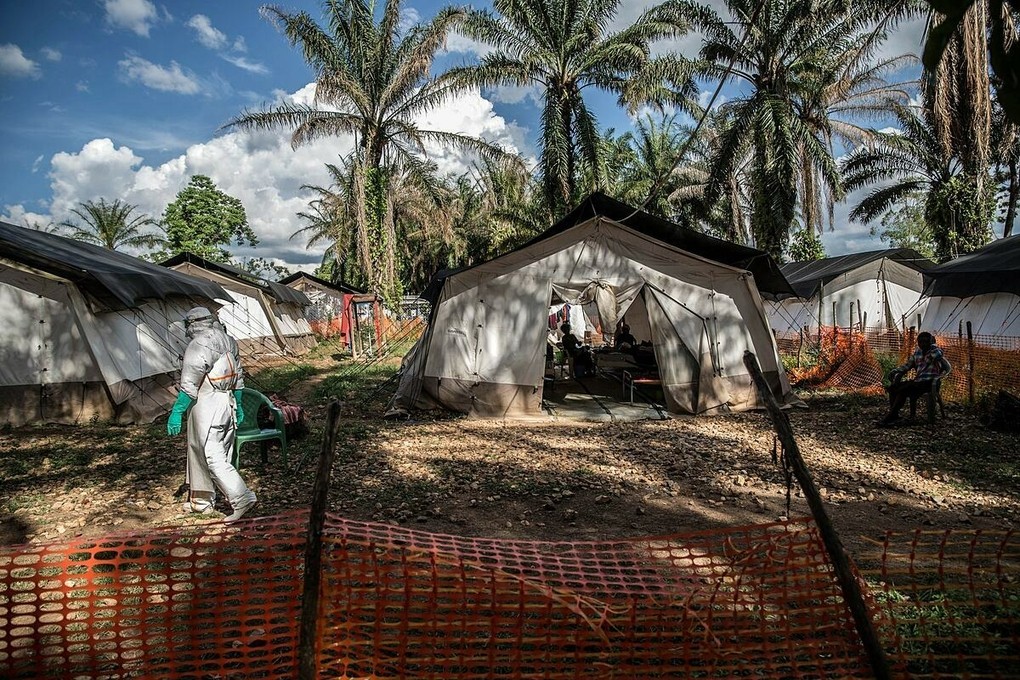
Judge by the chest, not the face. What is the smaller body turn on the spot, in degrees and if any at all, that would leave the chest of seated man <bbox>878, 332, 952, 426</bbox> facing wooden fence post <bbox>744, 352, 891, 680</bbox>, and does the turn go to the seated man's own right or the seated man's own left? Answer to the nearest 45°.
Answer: approximately 45° to the seated man's own left

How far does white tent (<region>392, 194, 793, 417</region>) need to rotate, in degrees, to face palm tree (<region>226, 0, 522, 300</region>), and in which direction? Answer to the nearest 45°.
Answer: approximately 135° to its right

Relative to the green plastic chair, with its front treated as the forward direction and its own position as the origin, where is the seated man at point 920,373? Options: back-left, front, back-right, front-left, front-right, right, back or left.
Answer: front-left

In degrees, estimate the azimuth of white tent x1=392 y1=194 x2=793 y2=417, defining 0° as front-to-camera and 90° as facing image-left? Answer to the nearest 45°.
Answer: approximately 0°

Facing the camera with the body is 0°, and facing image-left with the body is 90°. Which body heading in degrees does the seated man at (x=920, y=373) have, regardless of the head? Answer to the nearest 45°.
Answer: approximately 45°

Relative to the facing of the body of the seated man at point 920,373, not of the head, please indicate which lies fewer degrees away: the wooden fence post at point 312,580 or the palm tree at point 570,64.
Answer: the wooden fence post

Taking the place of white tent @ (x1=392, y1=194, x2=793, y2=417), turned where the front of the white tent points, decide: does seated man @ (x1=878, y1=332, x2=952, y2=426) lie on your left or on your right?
on your left

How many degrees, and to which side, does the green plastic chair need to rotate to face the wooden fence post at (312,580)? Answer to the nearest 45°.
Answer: approximately 45° to its right

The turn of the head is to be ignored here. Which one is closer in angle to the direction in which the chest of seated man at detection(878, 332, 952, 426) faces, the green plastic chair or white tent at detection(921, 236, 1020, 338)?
the green plastic chair
